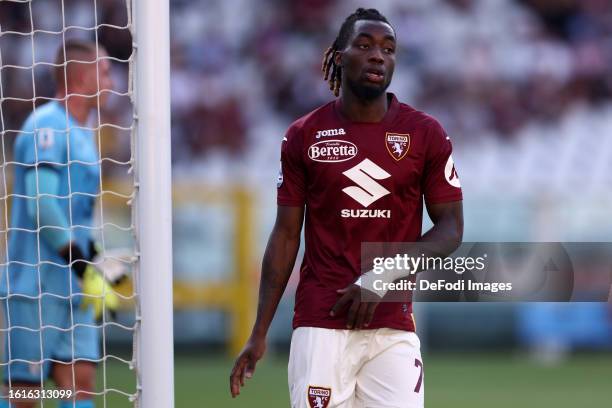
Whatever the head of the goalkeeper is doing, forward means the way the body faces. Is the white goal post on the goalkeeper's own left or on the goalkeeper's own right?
on the goalkeeper's own right

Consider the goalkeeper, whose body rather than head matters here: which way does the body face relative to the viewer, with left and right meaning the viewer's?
facing to the right of the viewer
